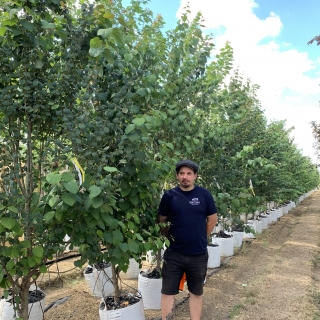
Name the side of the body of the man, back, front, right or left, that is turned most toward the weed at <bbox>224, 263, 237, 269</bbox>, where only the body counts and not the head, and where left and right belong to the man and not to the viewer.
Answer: back

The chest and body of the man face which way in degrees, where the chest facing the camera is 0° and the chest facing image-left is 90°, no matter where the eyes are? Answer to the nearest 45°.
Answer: approximately 0°

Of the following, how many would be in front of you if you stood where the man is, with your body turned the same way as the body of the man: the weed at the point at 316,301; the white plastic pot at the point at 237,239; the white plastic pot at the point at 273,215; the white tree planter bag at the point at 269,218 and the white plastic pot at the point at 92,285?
0

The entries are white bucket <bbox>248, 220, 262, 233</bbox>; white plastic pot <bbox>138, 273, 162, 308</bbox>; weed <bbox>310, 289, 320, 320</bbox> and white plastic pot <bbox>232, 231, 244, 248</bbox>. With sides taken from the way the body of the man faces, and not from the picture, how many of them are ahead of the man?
0

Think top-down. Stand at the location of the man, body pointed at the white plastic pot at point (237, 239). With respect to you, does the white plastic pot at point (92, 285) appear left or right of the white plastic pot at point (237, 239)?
left

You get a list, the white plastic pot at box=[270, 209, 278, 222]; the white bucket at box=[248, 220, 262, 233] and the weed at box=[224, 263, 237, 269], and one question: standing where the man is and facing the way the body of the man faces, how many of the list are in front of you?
0

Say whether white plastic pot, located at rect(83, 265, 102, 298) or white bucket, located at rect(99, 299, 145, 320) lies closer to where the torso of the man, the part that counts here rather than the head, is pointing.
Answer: the white bucket

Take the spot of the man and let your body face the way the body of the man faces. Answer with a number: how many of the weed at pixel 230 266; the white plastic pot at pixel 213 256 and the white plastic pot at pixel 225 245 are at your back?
3

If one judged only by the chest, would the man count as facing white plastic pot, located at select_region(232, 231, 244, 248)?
no

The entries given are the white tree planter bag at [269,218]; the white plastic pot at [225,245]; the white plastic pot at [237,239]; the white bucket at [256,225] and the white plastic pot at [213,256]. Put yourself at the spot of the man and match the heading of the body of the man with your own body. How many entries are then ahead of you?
0

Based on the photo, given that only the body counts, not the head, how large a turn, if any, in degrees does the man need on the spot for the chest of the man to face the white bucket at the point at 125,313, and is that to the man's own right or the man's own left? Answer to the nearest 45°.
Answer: approximately 90° to the man's own right

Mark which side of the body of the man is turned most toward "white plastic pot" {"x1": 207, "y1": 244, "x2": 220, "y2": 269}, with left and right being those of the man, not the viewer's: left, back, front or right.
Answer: back

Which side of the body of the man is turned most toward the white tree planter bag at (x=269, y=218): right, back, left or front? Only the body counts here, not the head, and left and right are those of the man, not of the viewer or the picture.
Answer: back

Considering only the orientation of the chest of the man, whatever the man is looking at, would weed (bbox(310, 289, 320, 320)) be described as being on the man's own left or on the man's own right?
on the man's own left

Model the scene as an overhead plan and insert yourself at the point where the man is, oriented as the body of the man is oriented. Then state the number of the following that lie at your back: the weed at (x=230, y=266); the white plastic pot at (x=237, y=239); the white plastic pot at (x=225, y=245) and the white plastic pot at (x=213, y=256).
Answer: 4

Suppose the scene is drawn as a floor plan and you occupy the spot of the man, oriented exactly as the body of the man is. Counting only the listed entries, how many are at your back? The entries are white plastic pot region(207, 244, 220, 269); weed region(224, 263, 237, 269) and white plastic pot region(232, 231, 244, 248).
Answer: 3

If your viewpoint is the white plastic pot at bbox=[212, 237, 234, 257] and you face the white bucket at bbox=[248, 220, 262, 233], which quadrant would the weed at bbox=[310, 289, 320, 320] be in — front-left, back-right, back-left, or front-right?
back-right

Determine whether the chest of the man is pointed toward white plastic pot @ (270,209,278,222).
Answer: no
